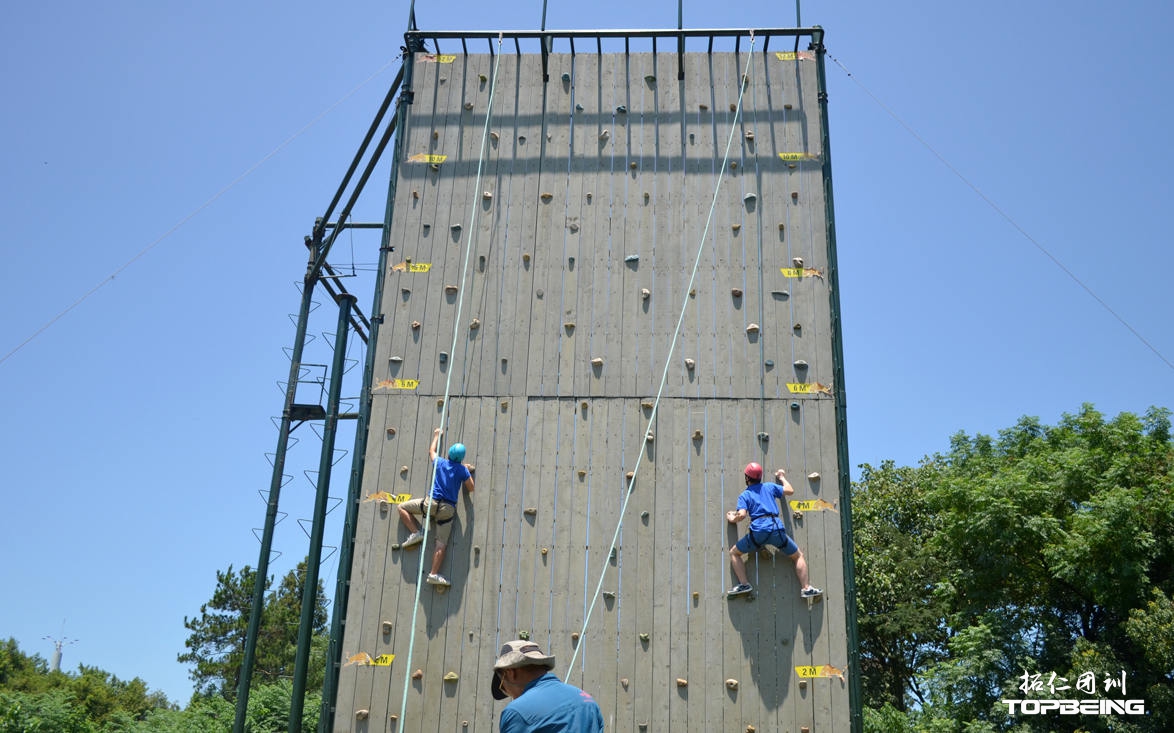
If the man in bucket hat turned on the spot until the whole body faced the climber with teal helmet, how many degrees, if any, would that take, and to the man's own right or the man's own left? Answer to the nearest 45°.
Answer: approximately 45° to the man's own right

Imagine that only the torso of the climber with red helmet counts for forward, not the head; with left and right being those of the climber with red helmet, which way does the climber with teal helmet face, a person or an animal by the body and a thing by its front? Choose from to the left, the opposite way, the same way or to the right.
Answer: the same way

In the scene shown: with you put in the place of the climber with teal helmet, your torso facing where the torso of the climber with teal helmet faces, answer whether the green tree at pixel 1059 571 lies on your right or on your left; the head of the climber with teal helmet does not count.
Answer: on your right

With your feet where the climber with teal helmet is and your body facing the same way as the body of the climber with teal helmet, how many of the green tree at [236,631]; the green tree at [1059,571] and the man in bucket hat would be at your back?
1

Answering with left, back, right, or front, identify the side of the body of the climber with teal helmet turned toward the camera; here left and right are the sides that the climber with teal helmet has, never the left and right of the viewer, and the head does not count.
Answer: back

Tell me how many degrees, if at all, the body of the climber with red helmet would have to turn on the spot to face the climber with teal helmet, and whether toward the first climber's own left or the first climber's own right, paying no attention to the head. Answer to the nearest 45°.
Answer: approximately 90° to the first climber's own left

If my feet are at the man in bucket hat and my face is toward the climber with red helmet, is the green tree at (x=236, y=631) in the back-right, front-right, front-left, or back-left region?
front-left

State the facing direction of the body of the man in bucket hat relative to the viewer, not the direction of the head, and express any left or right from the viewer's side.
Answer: facing away from the viewer and to the left of the viewer

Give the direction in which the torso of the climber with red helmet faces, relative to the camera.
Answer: away from the camera

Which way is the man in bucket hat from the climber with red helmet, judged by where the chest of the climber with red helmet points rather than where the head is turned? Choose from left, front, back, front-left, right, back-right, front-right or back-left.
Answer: back

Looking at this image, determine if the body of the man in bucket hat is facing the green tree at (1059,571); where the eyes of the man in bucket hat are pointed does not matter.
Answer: no

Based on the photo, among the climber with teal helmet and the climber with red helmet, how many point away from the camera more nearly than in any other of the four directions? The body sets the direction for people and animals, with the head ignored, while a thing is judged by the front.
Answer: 2

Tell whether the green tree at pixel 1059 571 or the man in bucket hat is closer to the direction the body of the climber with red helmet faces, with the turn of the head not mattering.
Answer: the green tree

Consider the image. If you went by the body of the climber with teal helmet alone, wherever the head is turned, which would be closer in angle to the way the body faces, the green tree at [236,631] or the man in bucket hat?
the green tree

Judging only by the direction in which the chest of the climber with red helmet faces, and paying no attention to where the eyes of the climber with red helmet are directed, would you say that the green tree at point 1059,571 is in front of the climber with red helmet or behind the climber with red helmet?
in front

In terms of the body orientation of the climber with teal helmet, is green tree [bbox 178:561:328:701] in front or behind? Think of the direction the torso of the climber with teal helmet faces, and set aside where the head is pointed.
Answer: in front

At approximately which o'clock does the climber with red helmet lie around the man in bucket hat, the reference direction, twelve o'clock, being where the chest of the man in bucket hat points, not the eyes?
The climber with red helmet is roughly at 2 o'clock from the man in bucket hat.
